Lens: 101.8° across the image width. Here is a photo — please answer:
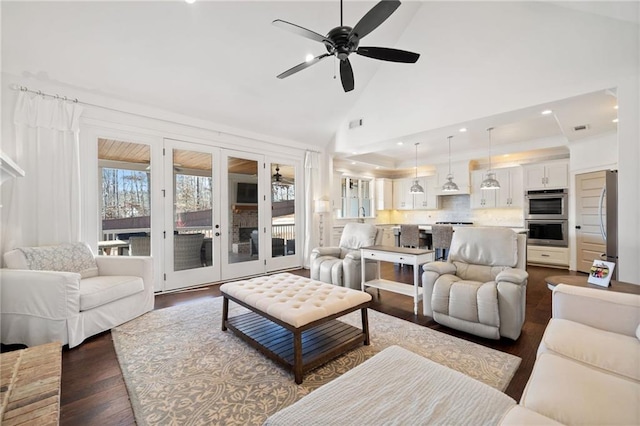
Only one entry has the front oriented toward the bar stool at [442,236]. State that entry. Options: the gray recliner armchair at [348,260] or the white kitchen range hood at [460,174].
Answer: the white kitchen range hood

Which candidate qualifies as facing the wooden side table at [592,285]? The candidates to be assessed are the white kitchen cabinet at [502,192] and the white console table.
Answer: the white kitchen cabinet

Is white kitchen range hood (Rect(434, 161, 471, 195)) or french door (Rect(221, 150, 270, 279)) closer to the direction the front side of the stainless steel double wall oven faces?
the french door

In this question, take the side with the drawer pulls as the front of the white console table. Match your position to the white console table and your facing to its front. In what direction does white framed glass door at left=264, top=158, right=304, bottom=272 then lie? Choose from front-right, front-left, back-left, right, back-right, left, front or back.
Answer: right

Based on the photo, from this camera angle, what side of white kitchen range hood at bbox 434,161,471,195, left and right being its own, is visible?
front

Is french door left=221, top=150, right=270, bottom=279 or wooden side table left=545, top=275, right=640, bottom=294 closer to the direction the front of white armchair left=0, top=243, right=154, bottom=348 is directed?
the wooden side table

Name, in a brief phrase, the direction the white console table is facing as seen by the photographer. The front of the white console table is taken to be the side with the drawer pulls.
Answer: facing the viewer and to the left of the viewer

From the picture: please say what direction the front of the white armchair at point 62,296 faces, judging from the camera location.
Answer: facing the viewer and to the right of the viewer

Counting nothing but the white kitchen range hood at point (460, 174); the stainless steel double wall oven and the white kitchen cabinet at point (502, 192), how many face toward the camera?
3

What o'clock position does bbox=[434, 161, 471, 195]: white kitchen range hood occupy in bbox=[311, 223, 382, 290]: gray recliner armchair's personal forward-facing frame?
The white kitchen range hood is roughly at 6 o'clock from the gray recliner armchair.

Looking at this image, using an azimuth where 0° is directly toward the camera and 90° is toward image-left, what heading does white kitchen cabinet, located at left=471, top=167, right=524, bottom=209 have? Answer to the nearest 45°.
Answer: approximately 0°

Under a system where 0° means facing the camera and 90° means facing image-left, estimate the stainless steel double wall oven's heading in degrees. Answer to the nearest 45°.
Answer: approximately 0°
